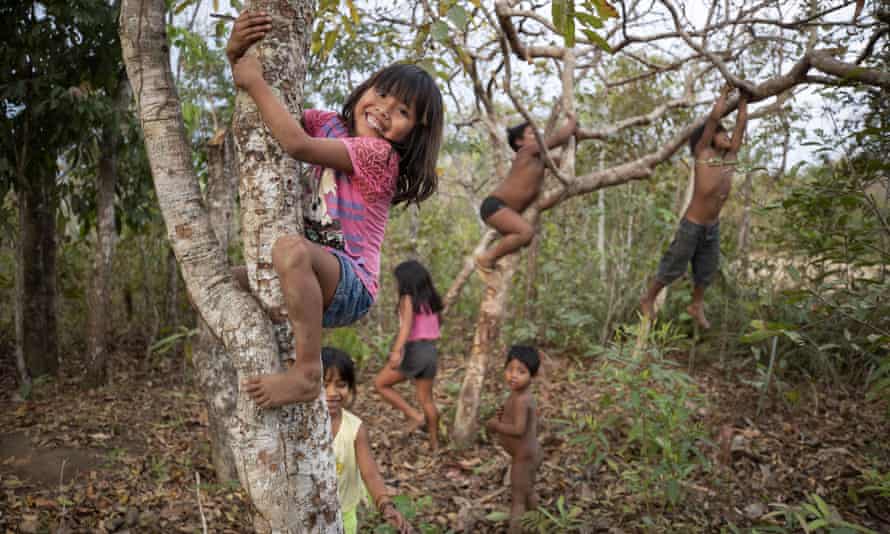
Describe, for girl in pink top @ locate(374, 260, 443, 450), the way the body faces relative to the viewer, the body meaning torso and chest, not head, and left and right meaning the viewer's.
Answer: facing away from the viewer and to the left of the viewer

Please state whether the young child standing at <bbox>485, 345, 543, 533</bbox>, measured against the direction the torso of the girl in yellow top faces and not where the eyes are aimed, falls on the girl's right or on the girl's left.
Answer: on the girl's left

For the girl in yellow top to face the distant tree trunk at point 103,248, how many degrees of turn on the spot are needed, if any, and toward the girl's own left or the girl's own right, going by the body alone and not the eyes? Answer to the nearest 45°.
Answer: approximately 135° to the girl's own right

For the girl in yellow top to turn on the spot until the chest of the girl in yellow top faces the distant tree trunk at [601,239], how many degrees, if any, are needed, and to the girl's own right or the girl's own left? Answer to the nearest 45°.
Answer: approximately 135° to the girl's own left

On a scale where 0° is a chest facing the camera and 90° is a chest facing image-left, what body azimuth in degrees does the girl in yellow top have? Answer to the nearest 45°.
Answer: approximately 0°

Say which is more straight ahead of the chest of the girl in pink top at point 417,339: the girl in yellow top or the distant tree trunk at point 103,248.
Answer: the distant tree trunk
